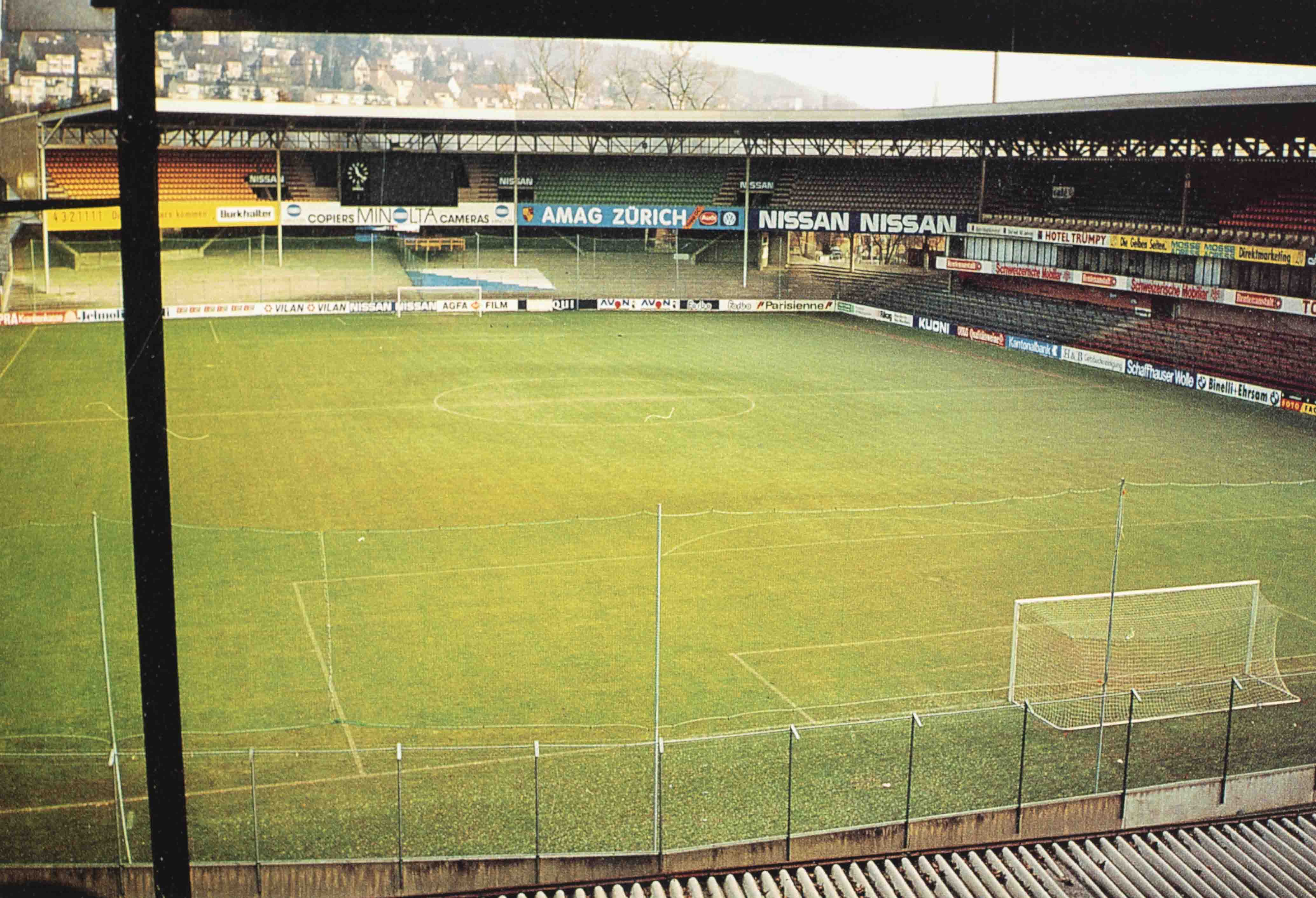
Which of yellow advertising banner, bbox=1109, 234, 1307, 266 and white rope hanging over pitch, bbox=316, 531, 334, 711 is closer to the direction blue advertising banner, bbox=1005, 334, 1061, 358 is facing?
the white rope hanging over pitch

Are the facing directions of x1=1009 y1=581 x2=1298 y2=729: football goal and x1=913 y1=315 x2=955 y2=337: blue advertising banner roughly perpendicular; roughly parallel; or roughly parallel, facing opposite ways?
roughly perpendicular

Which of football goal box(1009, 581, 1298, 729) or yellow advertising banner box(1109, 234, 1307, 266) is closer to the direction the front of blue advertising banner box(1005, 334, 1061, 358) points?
the football goal

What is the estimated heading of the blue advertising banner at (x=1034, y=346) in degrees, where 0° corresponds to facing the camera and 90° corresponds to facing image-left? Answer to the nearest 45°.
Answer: approximately 45°

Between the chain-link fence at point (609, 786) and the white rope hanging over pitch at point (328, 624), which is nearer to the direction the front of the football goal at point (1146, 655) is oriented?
the white rope hanging over pitch

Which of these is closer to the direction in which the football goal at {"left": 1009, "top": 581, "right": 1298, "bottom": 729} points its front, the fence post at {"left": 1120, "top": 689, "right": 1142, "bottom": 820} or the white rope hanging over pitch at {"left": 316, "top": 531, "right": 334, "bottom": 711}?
the white rope hanging over pitch

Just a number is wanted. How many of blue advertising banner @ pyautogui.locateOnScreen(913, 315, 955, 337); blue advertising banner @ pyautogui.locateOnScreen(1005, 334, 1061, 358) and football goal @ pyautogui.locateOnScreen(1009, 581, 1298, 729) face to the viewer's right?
0

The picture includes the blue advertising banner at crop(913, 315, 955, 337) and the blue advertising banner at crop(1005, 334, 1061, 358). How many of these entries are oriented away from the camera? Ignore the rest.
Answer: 0

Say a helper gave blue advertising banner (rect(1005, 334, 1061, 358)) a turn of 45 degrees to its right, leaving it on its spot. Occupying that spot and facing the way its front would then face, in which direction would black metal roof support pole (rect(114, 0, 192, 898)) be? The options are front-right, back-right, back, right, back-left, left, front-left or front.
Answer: left

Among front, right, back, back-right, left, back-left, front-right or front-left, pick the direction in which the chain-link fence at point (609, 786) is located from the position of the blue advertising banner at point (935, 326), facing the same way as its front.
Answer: front-left

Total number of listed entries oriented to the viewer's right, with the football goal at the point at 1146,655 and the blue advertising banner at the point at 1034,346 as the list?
0

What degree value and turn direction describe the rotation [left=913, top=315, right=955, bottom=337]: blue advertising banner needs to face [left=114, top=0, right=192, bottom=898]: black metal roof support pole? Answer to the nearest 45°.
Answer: approximately 45° to its left

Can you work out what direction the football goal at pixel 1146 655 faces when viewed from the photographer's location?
facing away from the viewer and to the left of the viewer

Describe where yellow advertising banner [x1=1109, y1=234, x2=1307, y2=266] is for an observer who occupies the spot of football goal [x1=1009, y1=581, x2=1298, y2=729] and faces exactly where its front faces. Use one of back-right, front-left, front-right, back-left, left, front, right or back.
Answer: front-right
